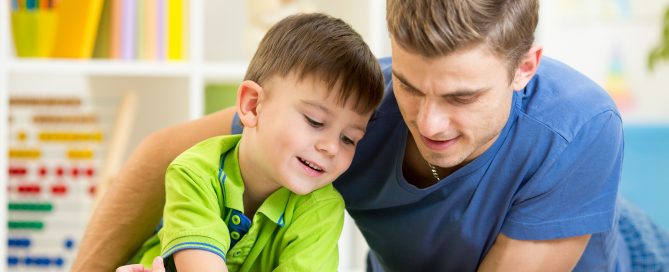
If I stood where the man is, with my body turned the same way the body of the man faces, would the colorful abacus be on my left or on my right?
on my right

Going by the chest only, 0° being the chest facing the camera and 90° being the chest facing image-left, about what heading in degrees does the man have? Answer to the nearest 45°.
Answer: approximately 45°

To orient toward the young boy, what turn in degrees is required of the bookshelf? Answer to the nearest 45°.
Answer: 0° — it already faces them

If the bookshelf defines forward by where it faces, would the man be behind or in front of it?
in front

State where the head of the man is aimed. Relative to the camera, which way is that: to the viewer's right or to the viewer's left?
to the viewer's left

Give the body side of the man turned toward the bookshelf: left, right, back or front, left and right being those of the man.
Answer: right
